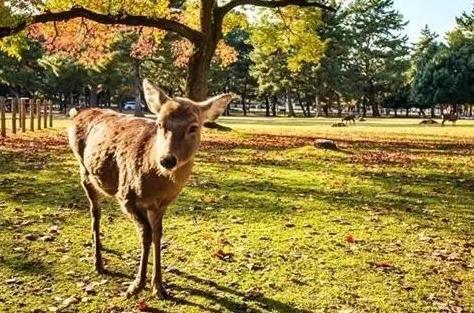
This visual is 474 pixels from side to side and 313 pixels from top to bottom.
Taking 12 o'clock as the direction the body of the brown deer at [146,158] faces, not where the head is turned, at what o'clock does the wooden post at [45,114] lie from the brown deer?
The wooden post is roughly at 7 o'clock from the brown deer.

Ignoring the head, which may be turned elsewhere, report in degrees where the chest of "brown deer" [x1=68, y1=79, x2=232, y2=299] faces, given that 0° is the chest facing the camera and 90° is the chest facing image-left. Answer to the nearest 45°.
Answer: approximately 315°

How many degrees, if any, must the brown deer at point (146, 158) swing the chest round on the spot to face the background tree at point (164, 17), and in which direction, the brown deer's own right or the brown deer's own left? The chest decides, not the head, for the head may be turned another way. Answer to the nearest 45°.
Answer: approximately 135° to the brown deer's own left

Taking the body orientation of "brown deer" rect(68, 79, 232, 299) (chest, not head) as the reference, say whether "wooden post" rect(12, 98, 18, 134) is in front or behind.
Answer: behind
